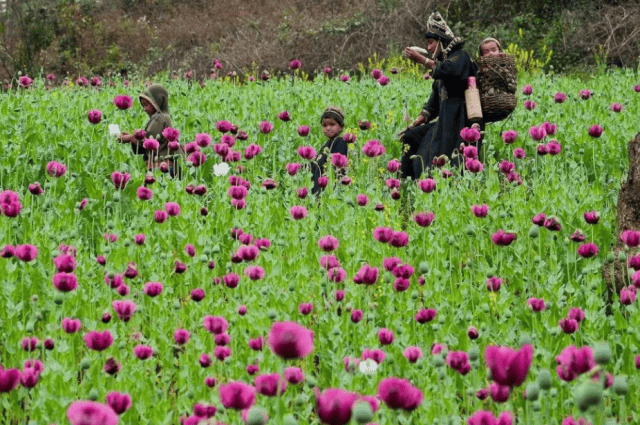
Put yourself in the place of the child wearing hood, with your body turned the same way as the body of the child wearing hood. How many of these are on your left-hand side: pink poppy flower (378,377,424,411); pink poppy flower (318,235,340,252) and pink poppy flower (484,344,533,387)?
3

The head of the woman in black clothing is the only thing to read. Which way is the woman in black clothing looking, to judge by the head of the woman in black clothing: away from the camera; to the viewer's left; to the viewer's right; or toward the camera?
to the viewer's left

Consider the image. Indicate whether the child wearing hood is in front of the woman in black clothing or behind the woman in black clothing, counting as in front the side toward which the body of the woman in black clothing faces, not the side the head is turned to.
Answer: in front

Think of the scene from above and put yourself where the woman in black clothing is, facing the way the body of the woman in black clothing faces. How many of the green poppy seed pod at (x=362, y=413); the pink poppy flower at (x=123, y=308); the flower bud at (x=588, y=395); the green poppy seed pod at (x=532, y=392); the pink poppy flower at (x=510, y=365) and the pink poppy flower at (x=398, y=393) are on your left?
6

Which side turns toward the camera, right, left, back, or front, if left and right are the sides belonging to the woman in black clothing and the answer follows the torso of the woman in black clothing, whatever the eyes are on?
left

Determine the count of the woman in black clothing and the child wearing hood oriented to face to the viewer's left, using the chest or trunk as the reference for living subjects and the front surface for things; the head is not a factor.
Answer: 2

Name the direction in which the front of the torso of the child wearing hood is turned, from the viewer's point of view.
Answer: to the viewer's left

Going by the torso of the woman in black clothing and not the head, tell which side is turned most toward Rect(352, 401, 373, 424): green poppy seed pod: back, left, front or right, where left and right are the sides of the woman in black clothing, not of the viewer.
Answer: left

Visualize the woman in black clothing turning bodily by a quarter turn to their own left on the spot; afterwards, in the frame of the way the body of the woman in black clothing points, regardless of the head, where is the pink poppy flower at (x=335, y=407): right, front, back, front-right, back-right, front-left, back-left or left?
front

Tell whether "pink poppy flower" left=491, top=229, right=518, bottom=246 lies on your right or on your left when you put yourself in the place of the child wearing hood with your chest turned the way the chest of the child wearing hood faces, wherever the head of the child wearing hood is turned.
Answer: on your left
